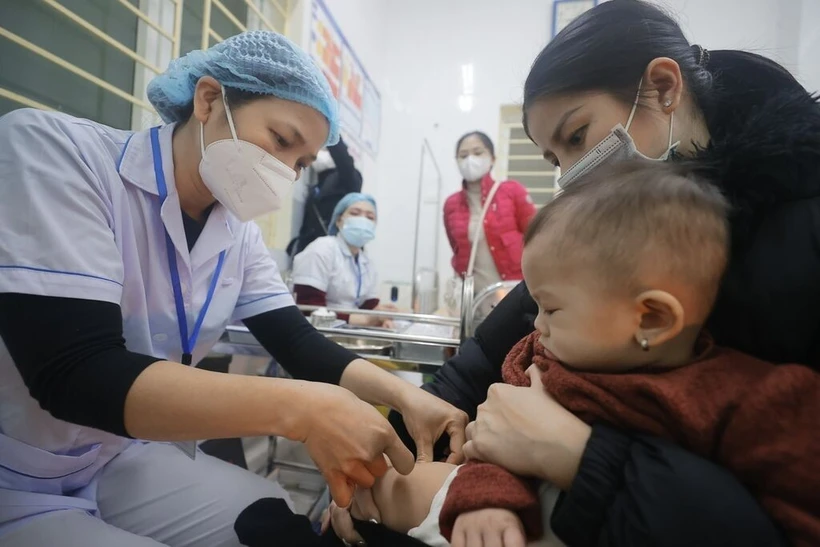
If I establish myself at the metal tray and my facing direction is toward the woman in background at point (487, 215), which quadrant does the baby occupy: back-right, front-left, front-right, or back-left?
back-right

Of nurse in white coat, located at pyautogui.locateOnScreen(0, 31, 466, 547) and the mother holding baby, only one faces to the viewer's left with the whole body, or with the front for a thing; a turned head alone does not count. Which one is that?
the mother holding baby

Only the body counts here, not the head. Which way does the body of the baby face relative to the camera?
to the viewer's left

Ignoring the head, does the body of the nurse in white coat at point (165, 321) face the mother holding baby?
yes

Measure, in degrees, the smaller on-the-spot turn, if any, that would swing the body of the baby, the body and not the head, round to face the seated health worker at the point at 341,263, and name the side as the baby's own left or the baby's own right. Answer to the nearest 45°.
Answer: approximately 45° to the baby's own right

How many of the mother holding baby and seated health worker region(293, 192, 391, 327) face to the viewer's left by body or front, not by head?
1

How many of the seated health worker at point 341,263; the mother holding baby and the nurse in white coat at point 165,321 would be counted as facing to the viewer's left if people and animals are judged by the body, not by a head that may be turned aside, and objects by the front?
1

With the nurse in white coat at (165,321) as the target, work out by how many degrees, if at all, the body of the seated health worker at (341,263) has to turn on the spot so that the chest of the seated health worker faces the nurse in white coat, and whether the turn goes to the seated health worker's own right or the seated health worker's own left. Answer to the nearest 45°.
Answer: approximately 45° to the seated health worker's own right

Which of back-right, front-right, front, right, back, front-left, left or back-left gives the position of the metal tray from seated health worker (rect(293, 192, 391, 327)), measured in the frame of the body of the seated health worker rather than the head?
front-right

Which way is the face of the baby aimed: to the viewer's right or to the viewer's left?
to the viewer's left

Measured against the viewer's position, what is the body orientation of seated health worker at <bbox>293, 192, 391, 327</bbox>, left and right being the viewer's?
facing the viewer and to the right of the viewer

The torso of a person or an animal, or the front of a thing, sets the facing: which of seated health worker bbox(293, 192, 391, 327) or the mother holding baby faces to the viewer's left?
the mother holding baby

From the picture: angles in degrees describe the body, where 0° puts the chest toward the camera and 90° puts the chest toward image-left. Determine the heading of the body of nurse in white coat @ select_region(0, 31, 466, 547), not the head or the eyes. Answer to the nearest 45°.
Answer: approximately 315°

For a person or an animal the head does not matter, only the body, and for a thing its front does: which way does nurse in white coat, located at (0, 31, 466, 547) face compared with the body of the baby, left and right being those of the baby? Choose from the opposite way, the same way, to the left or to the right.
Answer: the opposite way

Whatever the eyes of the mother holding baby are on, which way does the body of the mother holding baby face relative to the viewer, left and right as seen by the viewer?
facing to the left of the viewer
